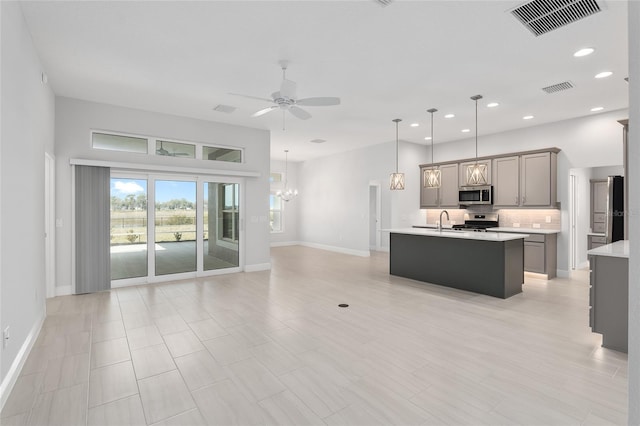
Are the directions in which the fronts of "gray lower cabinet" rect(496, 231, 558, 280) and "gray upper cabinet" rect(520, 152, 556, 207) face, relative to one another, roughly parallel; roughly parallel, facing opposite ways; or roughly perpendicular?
roughly parallel

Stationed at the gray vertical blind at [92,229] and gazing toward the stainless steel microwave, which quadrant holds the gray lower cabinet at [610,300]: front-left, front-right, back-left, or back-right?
front-right

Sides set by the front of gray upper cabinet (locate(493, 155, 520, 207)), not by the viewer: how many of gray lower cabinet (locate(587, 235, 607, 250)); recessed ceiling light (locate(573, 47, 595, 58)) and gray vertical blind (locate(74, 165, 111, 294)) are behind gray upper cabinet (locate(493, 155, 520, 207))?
1

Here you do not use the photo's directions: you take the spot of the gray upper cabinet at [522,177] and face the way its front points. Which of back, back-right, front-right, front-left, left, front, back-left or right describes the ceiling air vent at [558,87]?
front-left

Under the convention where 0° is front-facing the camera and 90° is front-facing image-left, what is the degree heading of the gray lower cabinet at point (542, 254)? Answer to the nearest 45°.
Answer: approximately 45°

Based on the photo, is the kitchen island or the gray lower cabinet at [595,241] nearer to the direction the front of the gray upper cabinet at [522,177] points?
the kitchen island

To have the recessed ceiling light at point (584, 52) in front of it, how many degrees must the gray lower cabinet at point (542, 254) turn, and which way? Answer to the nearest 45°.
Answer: approximately 45° to its left

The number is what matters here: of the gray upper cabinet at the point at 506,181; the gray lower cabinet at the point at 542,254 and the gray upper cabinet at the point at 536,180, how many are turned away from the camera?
0

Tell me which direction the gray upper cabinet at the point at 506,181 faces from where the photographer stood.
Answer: facing the viewer and to the left of the viewer

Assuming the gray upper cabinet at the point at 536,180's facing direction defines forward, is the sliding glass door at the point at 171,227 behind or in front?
in front
